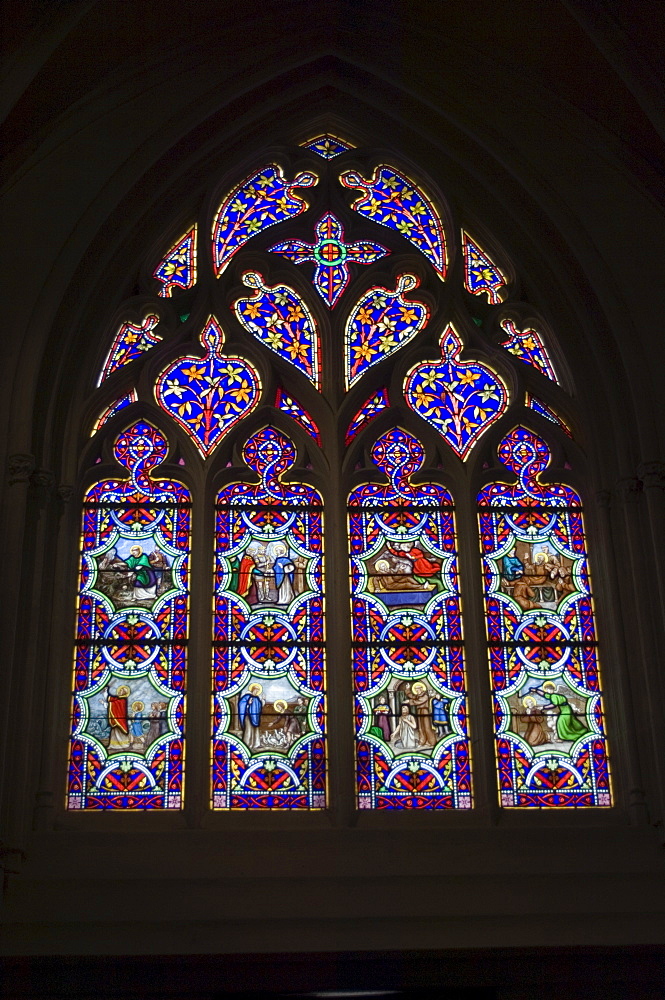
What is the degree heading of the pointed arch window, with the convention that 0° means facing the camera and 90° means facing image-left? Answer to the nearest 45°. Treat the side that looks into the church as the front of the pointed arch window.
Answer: approximately 0°

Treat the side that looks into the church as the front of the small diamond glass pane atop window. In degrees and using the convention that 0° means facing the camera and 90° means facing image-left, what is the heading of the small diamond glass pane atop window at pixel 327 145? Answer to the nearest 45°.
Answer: approximately 0°
